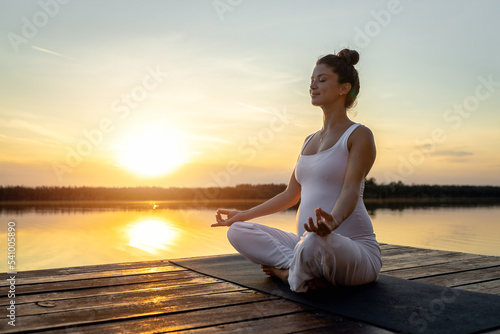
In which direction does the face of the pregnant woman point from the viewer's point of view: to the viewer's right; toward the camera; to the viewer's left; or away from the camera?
to the viewer's left

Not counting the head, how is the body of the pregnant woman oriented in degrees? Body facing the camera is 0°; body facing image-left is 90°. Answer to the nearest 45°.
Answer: approximately 45°
